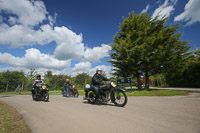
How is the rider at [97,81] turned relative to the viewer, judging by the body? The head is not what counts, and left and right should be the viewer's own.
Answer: facing the viewer and to the right of the viewer

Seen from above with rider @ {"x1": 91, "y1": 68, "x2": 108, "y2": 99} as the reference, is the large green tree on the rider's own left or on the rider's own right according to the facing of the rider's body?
on the rider's own left

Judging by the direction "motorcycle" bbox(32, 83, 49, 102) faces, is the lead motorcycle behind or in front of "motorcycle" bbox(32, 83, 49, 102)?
in front

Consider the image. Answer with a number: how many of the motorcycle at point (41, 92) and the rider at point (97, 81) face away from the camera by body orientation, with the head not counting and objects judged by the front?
0

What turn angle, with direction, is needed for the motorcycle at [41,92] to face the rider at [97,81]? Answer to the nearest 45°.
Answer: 0° — it already faces them

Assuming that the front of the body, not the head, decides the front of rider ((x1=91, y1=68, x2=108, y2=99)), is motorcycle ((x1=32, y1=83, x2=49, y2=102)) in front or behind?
behind

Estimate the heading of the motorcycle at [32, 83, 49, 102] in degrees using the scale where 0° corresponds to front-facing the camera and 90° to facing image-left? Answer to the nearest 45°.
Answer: approximately 315°
